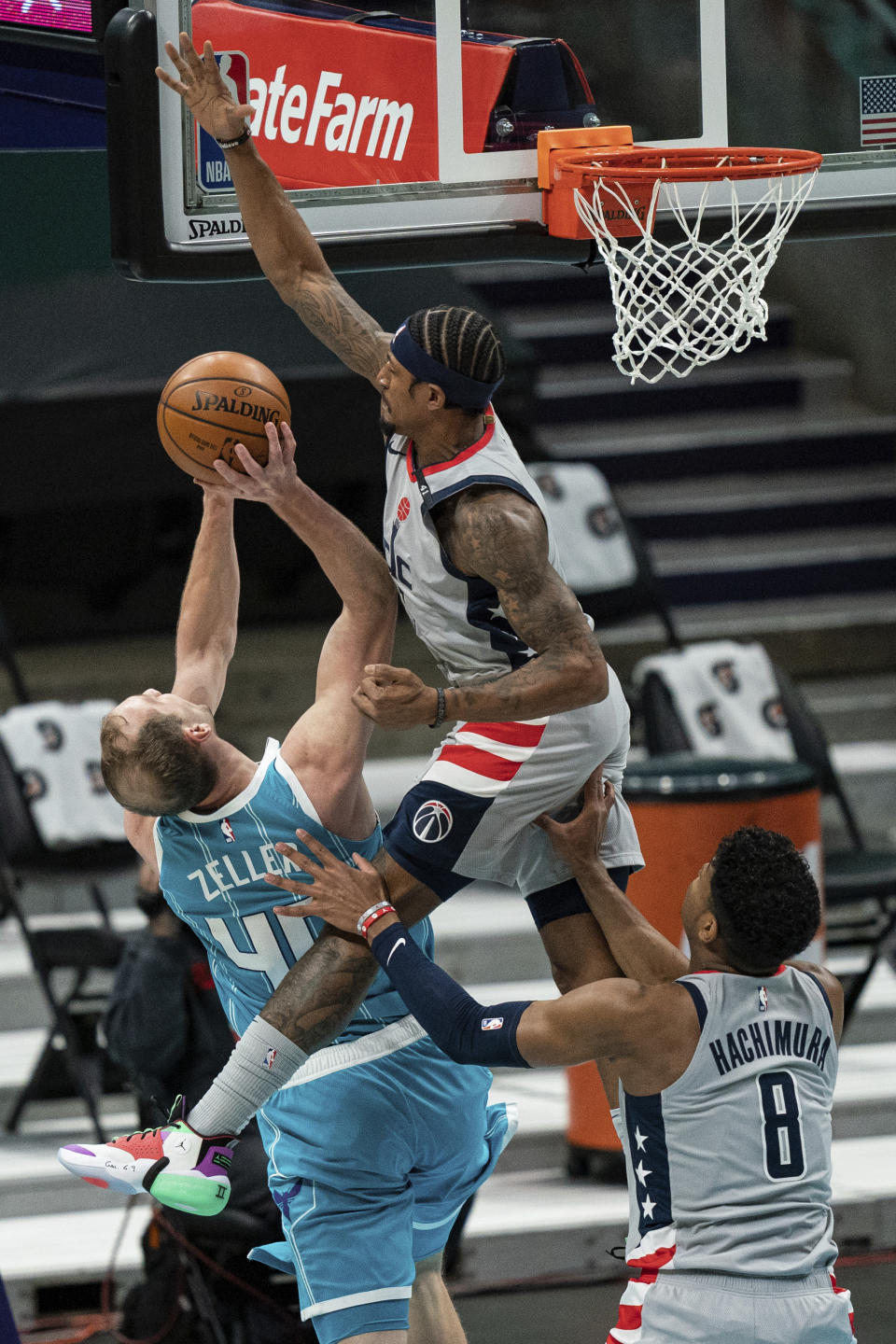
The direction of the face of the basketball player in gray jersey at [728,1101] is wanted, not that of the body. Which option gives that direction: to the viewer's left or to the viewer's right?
to the viewer's left

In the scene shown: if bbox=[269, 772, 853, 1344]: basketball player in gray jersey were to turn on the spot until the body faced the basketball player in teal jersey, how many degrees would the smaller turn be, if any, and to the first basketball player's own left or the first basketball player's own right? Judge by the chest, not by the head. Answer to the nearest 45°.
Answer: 0° — they already face them

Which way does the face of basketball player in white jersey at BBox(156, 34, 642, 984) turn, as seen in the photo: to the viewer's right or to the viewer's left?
to the viewer's left

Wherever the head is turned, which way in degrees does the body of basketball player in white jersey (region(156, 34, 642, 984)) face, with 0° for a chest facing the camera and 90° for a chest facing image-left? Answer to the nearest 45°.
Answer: approximately 90°

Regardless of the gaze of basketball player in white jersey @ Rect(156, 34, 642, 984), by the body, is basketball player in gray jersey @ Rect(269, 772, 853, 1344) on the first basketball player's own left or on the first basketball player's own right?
on the first basketball player's own left

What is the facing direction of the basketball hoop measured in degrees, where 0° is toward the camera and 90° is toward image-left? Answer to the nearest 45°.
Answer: approximately 315°

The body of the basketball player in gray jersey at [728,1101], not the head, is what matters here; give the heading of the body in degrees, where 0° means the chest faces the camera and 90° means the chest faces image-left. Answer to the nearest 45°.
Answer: approximately 135°

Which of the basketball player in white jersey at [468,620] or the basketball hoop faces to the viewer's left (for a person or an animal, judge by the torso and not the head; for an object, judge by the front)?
the basketball player in white jersey

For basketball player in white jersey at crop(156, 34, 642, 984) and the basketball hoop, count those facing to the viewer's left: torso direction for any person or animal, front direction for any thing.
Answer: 1

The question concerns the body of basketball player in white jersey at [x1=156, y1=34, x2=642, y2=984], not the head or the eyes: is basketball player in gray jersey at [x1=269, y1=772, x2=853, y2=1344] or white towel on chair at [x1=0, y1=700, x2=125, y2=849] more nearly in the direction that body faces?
the white towel on chair

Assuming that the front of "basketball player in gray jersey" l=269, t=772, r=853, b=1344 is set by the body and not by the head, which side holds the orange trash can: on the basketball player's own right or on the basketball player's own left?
on the basketball player's own right

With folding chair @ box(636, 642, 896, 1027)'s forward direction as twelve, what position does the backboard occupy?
The backboard is roughly at 2 o'clock from the folding chair.

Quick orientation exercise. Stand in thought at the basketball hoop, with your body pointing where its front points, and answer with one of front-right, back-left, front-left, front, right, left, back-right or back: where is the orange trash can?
back-left
